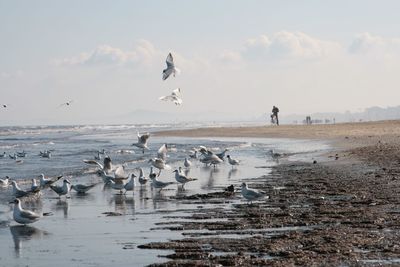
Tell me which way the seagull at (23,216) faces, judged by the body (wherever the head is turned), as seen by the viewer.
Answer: to the viewer's left

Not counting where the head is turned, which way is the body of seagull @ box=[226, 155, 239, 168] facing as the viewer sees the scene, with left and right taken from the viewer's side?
facing to the left of the viewer

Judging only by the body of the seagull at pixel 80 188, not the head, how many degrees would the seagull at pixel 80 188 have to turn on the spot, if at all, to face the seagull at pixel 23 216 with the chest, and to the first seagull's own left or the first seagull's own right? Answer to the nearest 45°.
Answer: approximately 90° to the first seagull's own left

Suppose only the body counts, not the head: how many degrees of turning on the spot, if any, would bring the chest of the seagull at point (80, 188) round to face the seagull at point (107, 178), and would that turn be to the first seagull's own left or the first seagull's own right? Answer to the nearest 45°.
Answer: approximately 135° to the first seagull's own right

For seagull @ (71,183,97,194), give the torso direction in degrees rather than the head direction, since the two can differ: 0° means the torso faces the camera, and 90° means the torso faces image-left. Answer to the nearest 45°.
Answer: approximately 90°

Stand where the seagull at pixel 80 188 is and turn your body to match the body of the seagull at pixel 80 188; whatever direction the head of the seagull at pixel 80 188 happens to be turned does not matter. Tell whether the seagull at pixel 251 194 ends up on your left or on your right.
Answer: on your left
